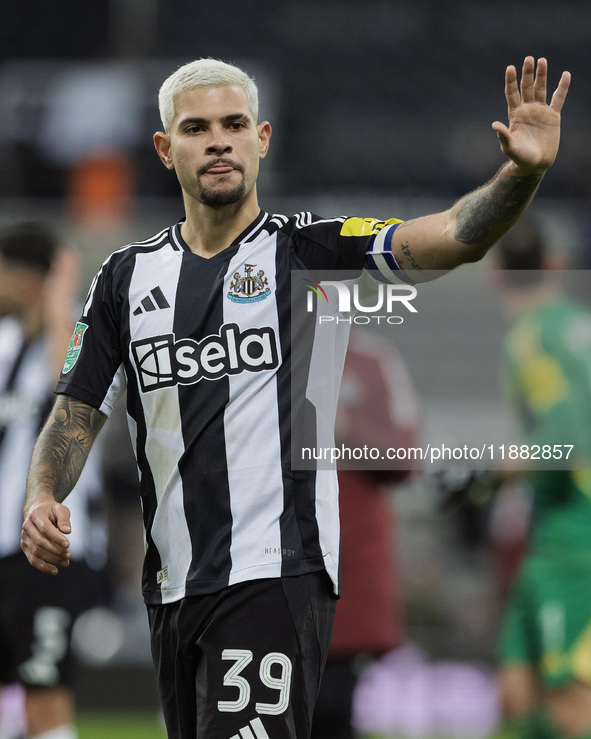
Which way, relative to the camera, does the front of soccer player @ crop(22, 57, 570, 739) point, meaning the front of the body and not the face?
toward the camera

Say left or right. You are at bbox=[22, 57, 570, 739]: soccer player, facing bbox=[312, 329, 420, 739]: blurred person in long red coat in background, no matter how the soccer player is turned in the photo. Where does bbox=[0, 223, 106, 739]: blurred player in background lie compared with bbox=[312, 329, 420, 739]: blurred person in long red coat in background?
left

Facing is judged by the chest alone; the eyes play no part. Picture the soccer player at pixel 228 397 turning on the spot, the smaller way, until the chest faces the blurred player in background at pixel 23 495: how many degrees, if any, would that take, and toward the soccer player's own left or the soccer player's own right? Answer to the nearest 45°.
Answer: approximately 135° to the soccer player's own right

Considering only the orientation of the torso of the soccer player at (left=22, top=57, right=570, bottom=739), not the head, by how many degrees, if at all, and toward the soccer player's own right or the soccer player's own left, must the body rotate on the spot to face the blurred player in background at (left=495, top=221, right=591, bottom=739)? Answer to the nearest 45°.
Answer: approximately 135° to the soccer player's own left

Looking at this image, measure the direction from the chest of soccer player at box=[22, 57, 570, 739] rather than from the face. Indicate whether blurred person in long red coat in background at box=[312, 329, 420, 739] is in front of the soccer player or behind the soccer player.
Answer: behind
